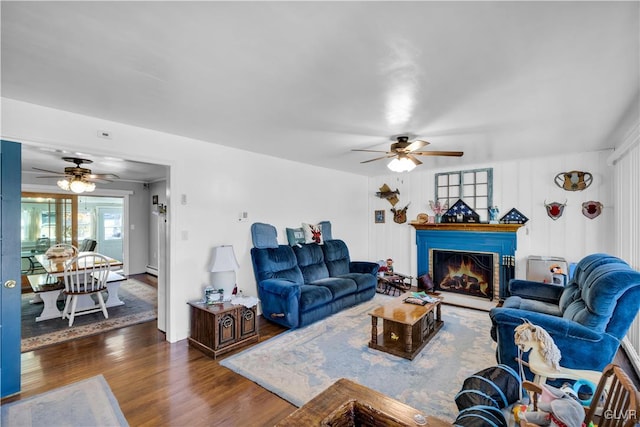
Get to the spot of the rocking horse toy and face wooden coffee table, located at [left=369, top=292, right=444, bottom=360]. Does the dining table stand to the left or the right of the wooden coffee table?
left

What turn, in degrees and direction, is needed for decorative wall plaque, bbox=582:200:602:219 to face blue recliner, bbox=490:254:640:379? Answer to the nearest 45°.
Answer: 0° — it already faces it

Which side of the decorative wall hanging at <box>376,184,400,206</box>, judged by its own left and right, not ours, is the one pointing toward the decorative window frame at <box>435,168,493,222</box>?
left

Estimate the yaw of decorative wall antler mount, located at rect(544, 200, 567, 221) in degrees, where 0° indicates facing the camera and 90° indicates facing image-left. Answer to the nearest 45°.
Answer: approximately 0°

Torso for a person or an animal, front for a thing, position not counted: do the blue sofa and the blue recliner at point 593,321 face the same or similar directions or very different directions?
very different directions

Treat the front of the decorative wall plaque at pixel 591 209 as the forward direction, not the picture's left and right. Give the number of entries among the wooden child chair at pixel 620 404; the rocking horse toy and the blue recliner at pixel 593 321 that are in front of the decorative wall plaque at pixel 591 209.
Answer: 3

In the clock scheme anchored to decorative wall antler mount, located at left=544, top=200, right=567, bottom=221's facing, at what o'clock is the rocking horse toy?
The rocking horse toy is roughly at 12 o'clock from the decorative wall antler mount.

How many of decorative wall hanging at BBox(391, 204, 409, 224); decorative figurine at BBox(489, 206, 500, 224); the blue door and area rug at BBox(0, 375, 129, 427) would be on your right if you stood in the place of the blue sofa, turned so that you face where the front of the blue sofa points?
2

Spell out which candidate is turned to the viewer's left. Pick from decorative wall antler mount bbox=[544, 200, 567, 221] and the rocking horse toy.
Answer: the rocking horse toy

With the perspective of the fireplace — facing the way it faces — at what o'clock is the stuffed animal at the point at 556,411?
The stuffed animal is roughly at 12 o'clock from the fireplace.
